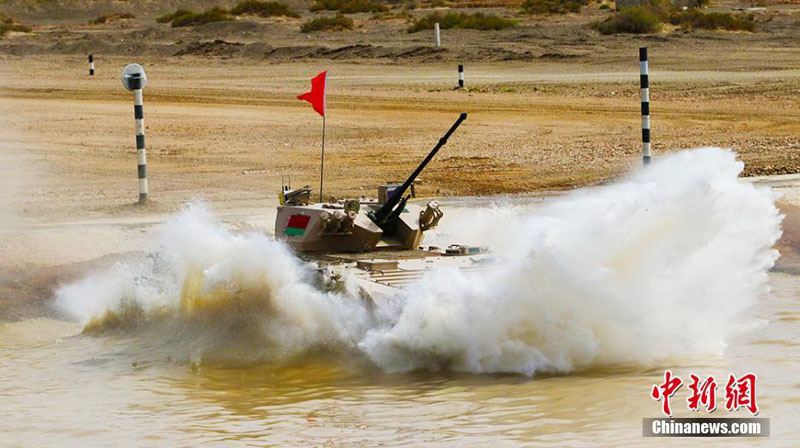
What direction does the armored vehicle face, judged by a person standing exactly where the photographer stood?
facing the viewer and to the right of the viewer

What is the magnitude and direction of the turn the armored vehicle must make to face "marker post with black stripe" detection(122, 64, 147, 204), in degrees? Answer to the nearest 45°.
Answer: approximately 180°
